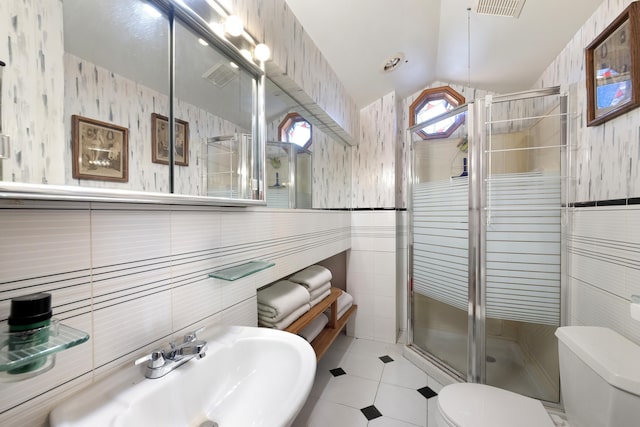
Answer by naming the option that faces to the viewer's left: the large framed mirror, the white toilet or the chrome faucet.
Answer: the white toilet

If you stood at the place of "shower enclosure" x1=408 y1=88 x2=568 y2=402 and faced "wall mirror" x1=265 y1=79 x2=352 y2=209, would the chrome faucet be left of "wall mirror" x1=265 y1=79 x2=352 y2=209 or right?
left

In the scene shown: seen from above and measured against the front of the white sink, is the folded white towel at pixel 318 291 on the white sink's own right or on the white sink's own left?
on the white sink's own left

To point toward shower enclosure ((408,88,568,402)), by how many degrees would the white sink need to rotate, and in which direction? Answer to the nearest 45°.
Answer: approximately 45° to its left

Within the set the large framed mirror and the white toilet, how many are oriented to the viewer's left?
1

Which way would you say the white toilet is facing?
to the viewer's left

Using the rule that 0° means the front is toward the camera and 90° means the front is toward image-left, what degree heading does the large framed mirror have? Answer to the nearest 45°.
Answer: approximately 315°

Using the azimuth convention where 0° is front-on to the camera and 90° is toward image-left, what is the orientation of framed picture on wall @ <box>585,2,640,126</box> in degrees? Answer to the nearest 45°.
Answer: approximately 45°

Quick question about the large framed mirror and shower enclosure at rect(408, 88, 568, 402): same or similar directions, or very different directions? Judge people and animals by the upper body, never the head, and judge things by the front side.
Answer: very different directions

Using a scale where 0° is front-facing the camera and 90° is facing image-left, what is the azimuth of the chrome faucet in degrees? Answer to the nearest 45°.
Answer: approximately 315°
